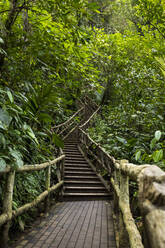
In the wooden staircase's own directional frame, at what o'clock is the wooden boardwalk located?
The wooden boardwalk is roughly at 12 o'clock from the wooden staircase.

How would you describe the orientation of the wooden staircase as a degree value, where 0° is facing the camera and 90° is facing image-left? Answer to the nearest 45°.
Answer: approximately 0°
